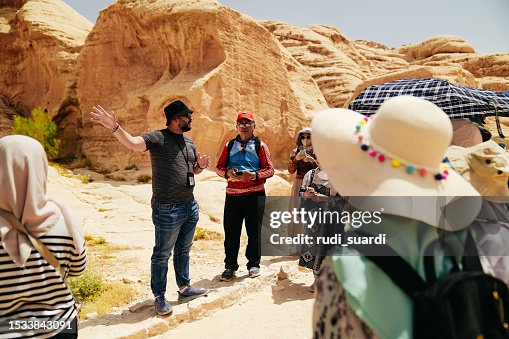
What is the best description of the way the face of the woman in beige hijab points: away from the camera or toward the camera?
away from the camera

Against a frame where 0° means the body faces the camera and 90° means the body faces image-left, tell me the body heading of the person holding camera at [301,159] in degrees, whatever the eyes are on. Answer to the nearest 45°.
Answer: approximately 0°

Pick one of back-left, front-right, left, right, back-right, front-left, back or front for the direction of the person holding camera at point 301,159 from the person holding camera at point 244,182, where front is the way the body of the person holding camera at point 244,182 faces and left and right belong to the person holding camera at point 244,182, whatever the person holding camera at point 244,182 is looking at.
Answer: back-left

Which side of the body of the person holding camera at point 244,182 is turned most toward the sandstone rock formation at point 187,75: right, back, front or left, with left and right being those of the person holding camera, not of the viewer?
back

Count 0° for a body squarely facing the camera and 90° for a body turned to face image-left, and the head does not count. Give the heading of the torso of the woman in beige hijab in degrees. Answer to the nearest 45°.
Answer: approximately 180°

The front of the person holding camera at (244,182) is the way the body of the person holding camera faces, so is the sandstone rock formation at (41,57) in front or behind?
behind

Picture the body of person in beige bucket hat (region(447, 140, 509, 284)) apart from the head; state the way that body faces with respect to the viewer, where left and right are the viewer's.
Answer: facing to the left of the viewer

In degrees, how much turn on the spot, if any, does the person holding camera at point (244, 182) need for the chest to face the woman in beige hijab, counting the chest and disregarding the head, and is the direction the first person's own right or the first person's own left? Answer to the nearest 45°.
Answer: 0° — they already face them

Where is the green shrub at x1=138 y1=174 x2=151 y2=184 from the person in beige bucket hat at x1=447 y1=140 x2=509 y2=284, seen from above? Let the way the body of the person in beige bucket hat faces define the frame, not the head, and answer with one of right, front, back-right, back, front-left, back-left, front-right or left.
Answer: front-right
